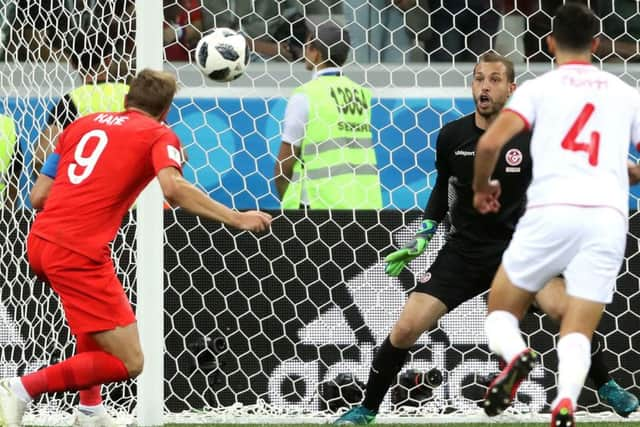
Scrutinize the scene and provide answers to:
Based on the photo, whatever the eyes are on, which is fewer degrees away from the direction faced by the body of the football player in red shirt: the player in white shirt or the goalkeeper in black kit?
the goalkeeper in black kit

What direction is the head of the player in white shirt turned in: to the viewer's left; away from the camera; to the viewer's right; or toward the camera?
away from the camera

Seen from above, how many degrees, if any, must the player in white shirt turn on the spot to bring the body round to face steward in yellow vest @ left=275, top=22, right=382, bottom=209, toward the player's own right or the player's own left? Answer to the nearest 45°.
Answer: approximately 45° to the player's own left

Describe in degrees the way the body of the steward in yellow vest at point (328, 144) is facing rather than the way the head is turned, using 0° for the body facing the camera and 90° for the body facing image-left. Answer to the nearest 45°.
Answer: approximately 135°

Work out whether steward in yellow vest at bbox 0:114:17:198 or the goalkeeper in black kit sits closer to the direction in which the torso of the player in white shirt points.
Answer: the goalkeeper in black kit

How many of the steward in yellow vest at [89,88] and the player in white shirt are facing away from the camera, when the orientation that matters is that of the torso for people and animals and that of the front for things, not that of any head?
2

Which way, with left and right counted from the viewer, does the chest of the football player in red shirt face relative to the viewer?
facing away from the viewer and to the right of the viewer

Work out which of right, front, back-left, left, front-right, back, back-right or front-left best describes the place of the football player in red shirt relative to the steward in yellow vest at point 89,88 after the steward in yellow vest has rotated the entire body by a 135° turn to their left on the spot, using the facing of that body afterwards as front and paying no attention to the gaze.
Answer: front-left

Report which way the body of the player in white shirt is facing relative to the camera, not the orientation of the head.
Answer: away from the camera

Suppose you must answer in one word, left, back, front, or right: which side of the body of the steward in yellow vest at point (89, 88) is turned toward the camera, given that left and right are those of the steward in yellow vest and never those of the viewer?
back
